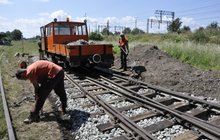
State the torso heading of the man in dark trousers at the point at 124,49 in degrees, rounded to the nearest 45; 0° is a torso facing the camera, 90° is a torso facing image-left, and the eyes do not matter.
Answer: approximately 45°

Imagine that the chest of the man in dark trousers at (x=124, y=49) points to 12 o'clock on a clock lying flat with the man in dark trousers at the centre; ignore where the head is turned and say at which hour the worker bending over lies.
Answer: The worker bending over is roughly at 11 o'clock from the man in dark trousers.
